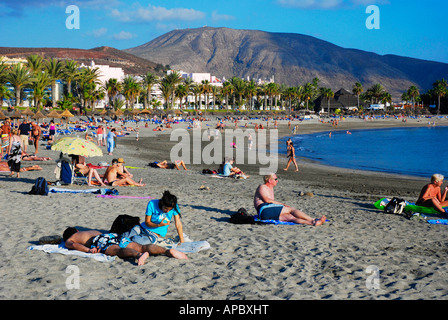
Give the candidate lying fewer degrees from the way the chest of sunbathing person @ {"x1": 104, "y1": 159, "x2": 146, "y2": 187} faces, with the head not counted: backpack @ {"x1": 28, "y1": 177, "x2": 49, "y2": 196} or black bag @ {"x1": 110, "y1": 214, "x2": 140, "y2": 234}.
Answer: the black bag

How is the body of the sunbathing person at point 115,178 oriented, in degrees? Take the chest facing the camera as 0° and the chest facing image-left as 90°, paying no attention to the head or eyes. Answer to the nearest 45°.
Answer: approximately 270°

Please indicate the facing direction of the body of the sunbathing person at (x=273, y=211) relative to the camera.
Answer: to the viewer's right

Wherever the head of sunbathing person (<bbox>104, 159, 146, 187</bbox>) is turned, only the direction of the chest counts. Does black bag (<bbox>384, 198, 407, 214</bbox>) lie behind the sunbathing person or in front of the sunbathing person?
in front

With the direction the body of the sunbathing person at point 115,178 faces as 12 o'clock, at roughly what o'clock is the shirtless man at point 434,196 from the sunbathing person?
The shirtless man is roughly at 1 o'clock from the sunbathing person.

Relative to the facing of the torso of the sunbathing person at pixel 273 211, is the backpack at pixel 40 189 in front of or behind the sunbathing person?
behind

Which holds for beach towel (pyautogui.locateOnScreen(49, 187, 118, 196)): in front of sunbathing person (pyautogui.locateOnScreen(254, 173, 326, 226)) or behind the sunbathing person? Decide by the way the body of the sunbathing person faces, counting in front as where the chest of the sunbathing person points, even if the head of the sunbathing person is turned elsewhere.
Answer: behind

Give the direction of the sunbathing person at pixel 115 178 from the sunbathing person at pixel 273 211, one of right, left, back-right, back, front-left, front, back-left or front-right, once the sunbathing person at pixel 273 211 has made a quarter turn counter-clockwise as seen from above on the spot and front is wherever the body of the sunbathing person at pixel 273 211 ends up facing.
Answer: front-left

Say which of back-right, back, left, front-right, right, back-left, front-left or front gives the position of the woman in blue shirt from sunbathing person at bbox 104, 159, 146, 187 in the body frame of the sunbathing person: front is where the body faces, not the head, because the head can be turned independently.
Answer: right
